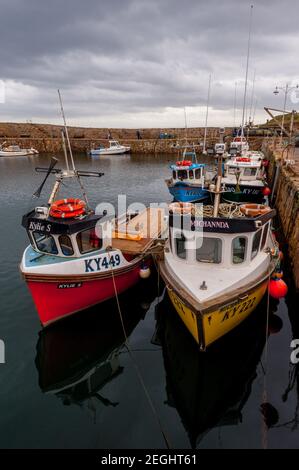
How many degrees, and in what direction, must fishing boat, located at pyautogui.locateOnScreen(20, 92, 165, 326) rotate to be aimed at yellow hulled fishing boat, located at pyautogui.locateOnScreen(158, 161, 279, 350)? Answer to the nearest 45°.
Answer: approximately 90° to its left

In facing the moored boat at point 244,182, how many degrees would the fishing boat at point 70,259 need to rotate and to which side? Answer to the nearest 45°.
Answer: approximately 180°

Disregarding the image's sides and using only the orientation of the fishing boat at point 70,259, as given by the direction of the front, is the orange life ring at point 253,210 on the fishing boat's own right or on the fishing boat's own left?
on the fishing boat's own left

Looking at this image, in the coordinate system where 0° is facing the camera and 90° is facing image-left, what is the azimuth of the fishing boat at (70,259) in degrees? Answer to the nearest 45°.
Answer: approximately 45°

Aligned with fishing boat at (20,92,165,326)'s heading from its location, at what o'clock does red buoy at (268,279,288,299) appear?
The red buoy is roughly at 8 o'clock from the fishing boat.

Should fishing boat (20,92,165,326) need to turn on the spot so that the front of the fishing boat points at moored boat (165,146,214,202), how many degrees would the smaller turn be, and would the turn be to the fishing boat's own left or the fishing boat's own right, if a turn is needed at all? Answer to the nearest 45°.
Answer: approximately 180°
